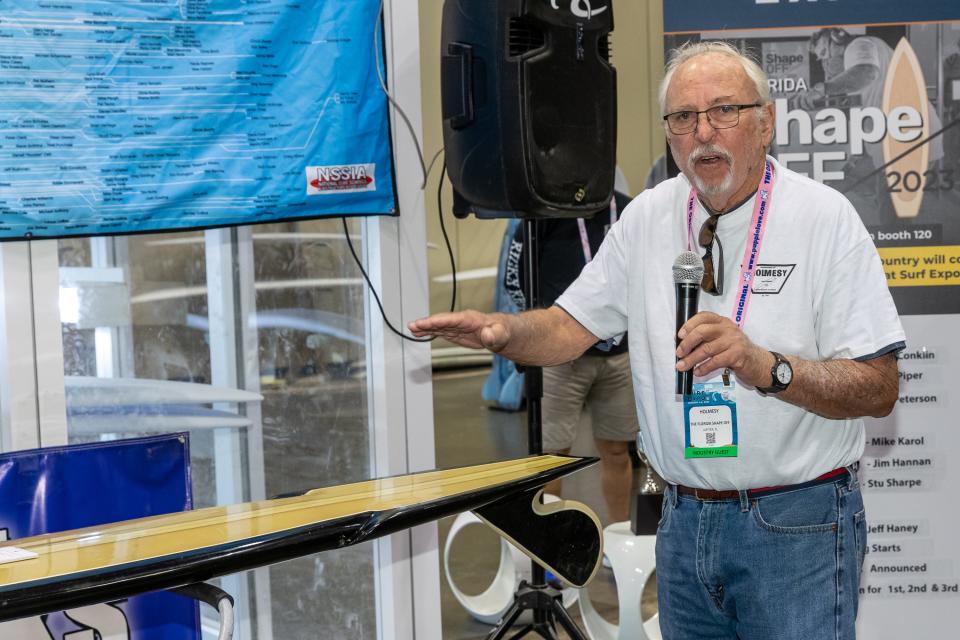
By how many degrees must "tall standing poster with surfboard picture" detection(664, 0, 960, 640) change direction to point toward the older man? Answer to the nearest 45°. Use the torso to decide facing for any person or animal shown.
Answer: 0° — it already faces them

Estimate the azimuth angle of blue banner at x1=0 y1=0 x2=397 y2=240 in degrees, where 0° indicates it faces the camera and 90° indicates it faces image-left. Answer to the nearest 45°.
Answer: approximately 0°

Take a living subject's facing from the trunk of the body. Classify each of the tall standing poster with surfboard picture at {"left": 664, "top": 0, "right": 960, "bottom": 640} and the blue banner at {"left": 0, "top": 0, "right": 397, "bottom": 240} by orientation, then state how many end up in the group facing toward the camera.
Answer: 2

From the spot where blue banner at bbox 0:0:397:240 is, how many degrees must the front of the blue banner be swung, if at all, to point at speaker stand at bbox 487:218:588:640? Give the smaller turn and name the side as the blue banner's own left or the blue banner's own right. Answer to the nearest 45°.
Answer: approximately 90° to the blue banner's own left
